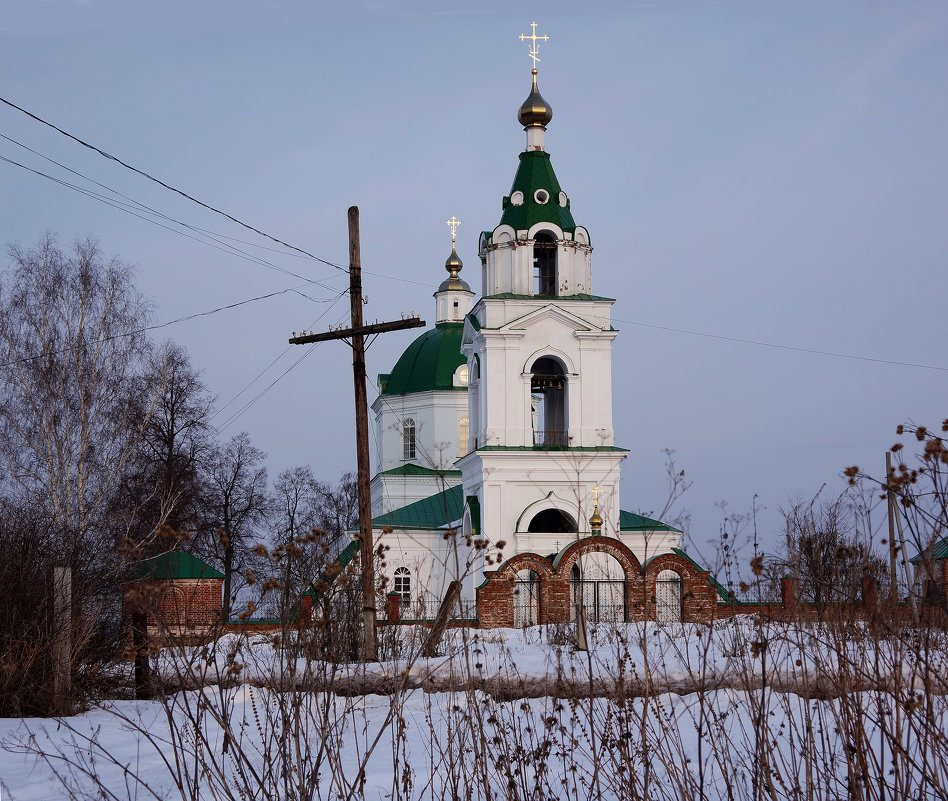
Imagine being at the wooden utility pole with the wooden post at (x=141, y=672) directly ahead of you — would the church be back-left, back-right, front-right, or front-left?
back-right

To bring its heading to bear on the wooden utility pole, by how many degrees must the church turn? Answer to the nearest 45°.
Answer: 0° — it already faces it

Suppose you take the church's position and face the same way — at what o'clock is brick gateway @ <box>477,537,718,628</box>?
The brick gateway is roughly at 12 o'clock from the church.

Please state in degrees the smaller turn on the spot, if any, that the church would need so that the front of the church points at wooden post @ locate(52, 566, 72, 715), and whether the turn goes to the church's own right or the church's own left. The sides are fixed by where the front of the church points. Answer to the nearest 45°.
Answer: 0° — it already faces it

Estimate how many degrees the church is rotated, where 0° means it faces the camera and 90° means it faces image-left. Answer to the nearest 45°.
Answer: approximately 0°
